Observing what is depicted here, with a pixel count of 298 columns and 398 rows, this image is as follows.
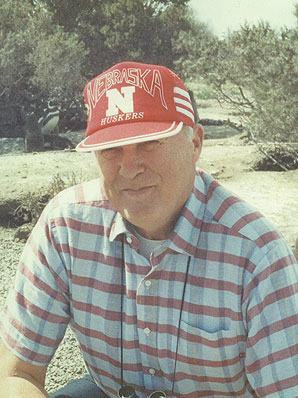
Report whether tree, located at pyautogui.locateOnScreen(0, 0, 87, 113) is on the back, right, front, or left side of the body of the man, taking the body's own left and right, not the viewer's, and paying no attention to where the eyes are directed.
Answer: back

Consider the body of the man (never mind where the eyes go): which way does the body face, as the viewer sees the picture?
toward the camera

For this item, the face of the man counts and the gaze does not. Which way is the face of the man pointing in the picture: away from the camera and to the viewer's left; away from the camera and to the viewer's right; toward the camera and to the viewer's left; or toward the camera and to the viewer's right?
toward the camera and to the viewer's left

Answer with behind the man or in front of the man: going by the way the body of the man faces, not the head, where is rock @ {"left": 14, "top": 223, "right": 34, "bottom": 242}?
behind

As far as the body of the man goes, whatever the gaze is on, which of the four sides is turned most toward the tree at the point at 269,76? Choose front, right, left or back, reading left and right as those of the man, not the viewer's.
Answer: back
